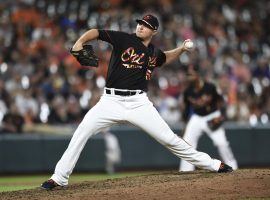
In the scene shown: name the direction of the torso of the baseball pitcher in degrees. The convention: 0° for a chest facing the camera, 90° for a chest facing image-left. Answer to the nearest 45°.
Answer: approximately 0°

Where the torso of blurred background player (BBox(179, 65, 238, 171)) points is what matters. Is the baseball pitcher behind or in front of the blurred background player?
in front

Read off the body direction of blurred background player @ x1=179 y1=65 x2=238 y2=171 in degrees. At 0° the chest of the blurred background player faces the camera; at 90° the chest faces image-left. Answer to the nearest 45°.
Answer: approximately 45°

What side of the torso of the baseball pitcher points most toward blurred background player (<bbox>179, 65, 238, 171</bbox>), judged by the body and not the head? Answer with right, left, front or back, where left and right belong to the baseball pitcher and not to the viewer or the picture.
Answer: back
